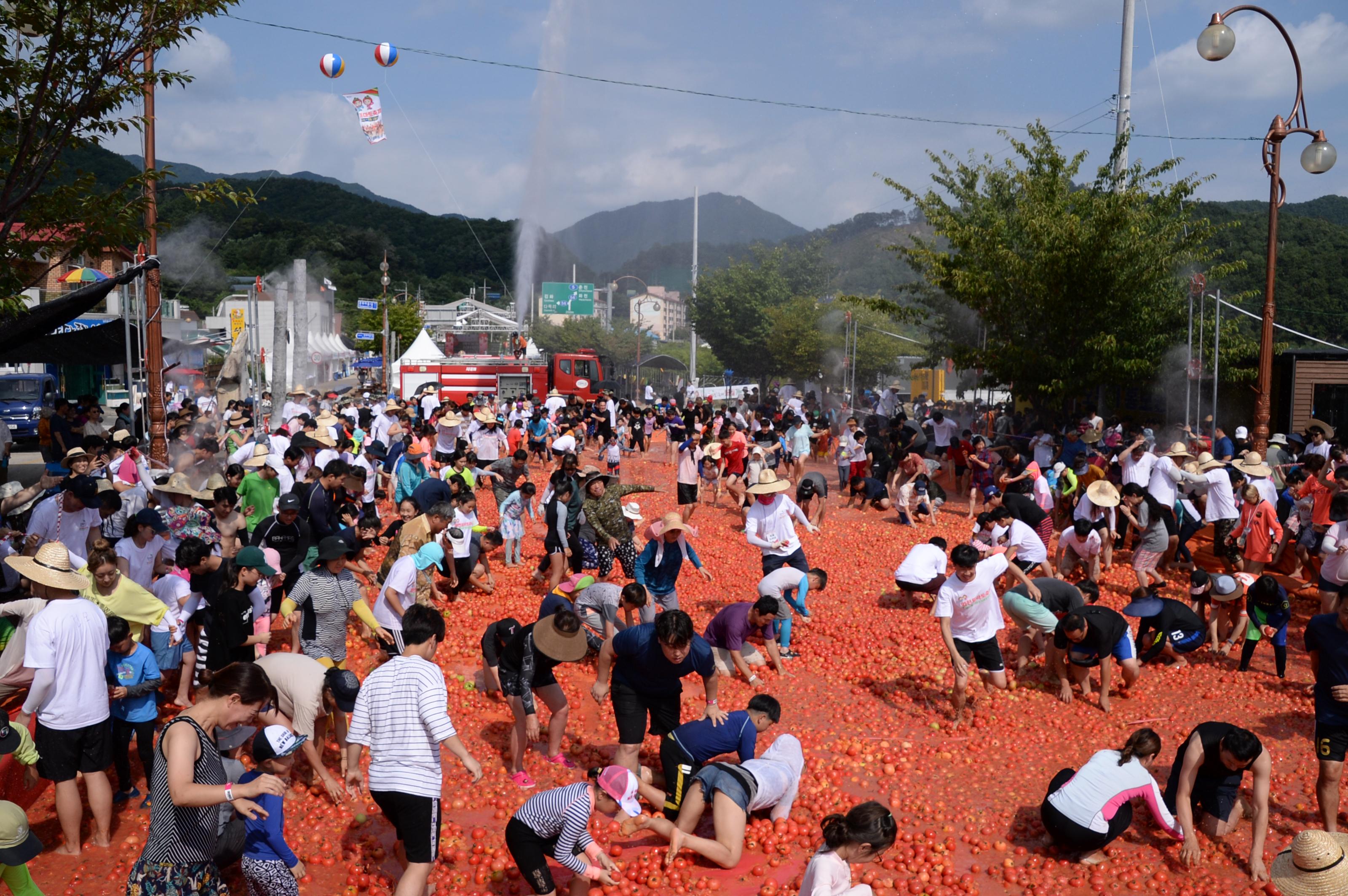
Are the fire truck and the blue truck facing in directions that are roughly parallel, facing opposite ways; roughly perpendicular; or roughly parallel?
roughly perpendicular

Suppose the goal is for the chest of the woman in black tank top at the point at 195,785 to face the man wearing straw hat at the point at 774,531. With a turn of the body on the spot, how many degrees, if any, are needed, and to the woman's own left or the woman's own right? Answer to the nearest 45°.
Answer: approximately 45° to the woman's own left

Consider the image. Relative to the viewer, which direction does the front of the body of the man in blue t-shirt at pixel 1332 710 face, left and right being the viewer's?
facing the viewer

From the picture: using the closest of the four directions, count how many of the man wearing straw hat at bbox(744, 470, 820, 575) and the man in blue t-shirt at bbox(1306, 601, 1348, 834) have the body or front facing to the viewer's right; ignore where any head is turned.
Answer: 0

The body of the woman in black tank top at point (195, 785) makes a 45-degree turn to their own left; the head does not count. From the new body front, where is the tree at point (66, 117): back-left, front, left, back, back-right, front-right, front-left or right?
front-left

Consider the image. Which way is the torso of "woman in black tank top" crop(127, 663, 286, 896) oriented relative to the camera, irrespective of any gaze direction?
to the viewer's right

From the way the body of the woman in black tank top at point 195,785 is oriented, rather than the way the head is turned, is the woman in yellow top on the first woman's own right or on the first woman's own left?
on the first woman's own left

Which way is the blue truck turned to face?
toward the camera

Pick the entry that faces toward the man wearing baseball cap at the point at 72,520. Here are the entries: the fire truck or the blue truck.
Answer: the blue truck

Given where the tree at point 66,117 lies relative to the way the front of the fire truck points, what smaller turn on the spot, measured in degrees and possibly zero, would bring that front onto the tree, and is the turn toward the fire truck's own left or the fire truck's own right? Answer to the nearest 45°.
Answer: approximately 90° to the fire truck's own right

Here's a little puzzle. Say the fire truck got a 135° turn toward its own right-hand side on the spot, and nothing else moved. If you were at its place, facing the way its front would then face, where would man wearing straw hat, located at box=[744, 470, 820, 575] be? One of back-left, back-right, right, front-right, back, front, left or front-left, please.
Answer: front-left

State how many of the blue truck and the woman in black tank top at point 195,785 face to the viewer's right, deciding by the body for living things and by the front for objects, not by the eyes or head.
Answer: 1
